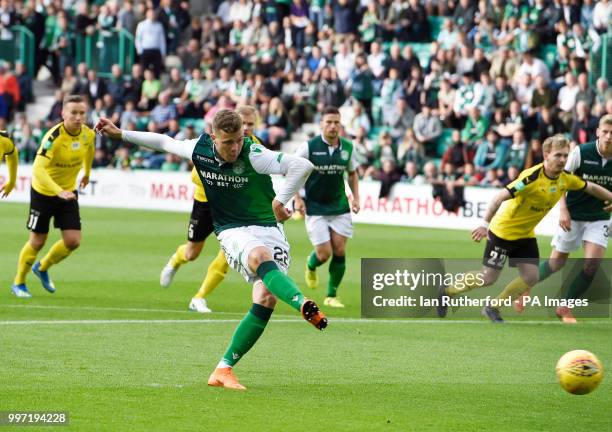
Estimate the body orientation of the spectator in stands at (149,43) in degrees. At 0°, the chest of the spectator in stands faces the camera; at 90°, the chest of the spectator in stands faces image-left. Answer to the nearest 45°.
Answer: approximately 0°

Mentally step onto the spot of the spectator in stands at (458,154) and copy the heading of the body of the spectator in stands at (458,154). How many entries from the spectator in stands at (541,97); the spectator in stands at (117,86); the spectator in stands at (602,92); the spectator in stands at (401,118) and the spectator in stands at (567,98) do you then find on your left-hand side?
3

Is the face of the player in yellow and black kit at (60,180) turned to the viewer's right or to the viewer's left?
to the viewer's right

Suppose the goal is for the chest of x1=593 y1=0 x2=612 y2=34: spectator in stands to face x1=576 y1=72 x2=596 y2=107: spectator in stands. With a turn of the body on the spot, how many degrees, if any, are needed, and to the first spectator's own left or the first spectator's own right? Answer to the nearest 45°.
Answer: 0° — they already face them

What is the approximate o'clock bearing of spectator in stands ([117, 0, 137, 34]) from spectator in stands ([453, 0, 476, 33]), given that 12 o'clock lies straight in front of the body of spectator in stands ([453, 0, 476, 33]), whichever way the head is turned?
spectator in stands ([117, 0, 137, 34]) is roughly at 4 o'clock from spectator in stands ([453, 0, 476, 33]).

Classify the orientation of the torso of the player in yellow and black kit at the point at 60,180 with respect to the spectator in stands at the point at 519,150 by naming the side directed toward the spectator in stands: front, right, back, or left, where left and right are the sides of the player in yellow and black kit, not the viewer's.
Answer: left

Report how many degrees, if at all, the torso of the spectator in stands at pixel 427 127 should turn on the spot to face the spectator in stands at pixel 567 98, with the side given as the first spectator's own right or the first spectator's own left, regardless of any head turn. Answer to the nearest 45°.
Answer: approximately 45° to the first spectator's own left

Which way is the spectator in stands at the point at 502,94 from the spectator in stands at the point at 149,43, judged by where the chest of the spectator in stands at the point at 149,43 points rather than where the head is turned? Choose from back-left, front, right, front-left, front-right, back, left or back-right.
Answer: front-left

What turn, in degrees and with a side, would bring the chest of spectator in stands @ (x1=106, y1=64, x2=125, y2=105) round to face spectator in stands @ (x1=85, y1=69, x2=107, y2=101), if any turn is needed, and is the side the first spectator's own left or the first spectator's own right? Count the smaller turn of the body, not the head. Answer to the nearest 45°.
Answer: approximately 135° to the first spectator's own right

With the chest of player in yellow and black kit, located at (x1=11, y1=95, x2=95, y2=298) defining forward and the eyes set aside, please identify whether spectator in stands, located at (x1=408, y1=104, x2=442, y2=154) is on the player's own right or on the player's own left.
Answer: on the player's own left

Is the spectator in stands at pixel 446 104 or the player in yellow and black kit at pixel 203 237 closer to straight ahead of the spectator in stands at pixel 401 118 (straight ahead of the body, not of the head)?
the player in yellow and black kit
